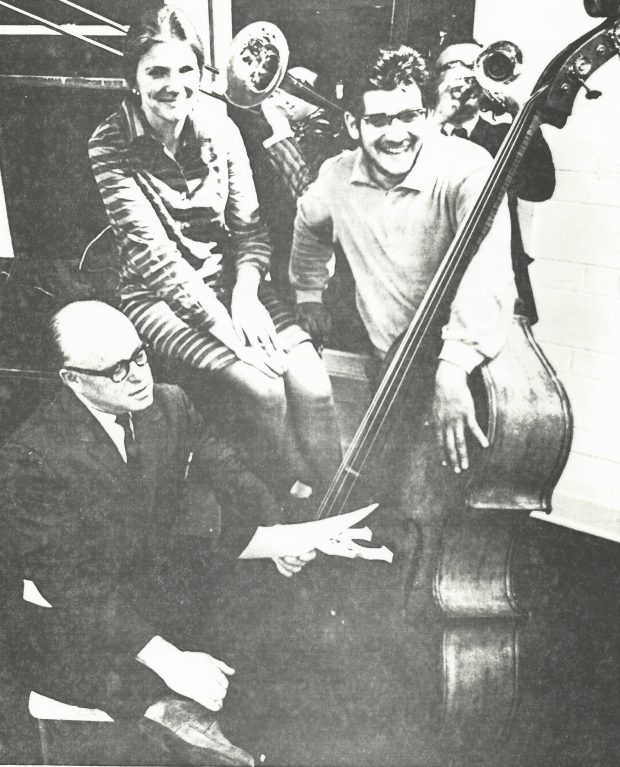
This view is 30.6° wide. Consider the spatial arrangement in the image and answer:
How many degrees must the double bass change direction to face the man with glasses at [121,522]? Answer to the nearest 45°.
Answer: approximately 45° to its right

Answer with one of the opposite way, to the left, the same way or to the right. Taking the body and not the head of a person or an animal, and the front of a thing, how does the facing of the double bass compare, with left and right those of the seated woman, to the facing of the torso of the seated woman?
to the right
